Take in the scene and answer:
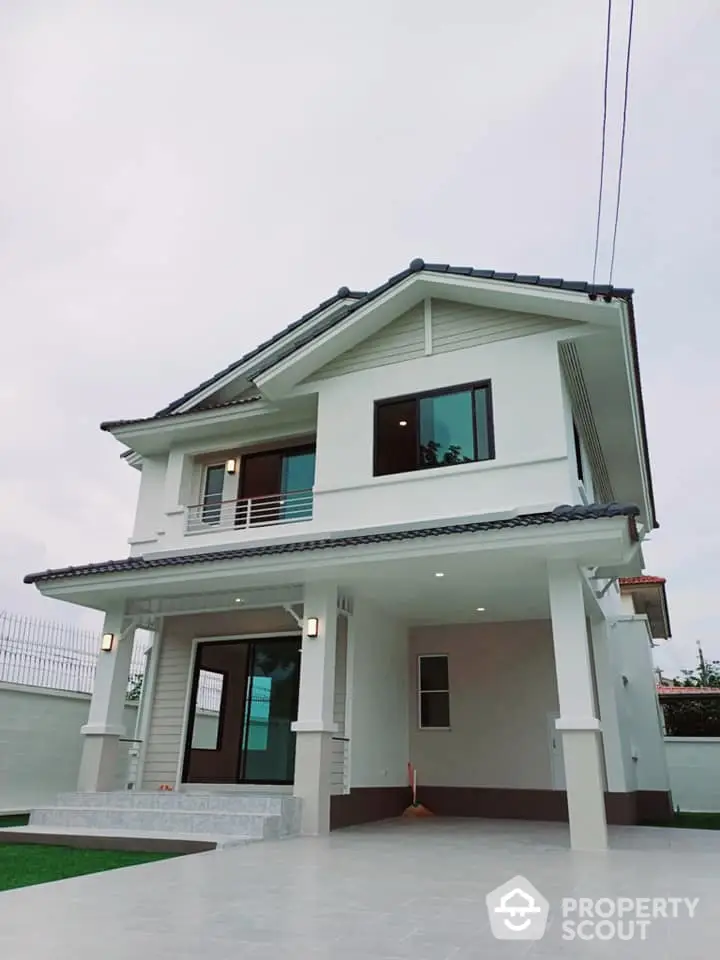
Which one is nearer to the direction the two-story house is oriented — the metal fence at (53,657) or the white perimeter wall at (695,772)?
the metal fence

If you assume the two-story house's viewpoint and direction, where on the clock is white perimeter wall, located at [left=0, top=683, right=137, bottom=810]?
The white perimeter wall is roughly at 2 o'clock from the two-story house.

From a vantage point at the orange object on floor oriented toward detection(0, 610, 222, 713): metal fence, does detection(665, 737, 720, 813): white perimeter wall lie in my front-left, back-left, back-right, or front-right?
back-right

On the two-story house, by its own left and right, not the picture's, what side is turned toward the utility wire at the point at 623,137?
left

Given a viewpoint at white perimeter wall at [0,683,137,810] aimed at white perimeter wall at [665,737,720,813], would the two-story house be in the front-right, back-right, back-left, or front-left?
front-right

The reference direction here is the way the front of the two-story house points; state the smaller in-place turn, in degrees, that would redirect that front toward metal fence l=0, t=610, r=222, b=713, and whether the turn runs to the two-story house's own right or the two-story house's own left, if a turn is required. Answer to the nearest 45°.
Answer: approximately 45° to the two-story house's own right

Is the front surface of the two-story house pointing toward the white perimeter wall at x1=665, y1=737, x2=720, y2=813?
no

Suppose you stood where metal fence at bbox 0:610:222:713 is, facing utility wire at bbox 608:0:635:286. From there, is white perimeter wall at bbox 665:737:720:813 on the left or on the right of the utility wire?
left
